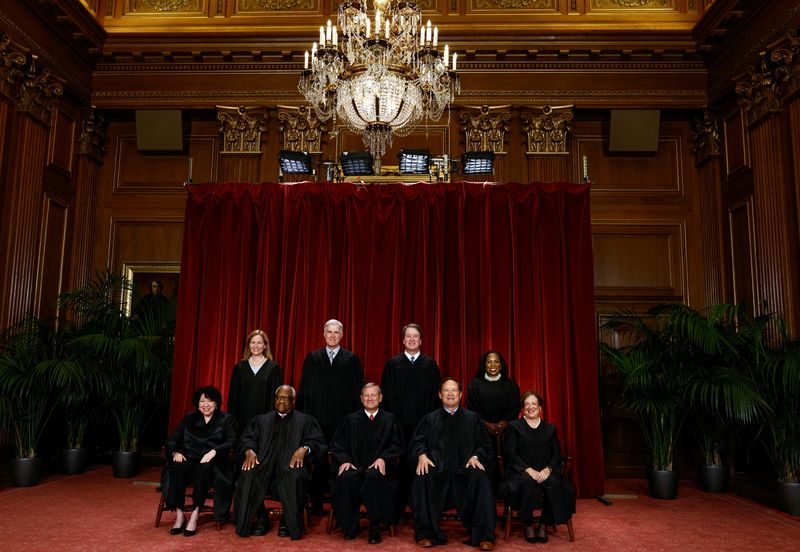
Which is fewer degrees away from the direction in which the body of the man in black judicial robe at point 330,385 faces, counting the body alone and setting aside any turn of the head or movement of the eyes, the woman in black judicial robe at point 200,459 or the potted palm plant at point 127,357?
the woman in black judicial robe

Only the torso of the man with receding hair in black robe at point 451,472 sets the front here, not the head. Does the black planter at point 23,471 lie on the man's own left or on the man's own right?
on the man's own right

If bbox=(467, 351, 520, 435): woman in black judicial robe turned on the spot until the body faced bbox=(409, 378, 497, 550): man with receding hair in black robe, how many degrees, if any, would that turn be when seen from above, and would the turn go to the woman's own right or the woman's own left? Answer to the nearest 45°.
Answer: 0° — they already face them

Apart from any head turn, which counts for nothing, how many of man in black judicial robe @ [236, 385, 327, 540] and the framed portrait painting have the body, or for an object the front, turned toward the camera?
2

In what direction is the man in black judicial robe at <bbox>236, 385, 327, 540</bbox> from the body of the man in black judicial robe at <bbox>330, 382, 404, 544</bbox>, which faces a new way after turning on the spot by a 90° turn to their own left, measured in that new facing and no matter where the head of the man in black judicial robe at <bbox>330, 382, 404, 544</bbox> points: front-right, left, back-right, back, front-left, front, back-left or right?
back
